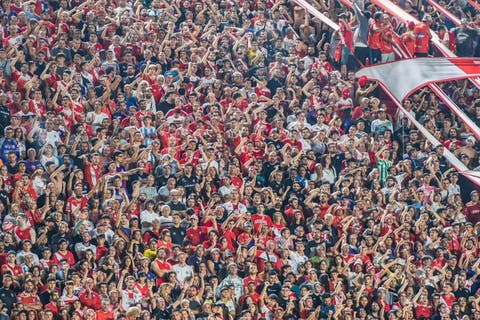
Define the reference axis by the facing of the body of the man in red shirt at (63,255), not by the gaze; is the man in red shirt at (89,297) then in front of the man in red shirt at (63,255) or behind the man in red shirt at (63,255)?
in front

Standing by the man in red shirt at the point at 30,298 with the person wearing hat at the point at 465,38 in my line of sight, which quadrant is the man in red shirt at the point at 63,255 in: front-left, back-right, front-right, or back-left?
front-left

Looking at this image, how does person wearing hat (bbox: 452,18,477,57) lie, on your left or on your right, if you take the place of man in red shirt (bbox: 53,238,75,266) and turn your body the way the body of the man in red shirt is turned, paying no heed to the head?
on your left

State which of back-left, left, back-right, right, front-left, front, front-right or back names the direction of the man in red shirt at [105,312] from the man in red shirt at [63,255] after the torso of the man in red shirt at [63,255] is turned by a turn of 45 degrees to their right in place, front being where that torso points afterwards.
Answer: left

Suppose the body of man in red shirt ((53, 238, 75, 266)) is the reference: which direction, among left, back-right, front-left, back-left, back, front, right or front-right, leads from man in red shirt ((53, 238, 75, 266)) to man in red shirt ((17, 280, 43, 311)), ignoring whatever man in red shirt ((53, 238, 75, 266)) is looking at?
front-right

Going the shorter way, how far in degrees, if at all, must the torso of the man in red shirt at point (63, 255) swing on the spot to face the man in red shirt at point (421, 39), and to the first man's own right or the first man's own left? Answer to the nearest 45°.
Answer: approximately 135° to the first man's own left

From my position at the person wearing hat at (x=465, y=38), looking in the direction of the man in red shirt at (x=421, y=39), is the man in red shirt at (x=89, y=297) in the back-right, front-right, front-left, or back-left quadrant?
front-left

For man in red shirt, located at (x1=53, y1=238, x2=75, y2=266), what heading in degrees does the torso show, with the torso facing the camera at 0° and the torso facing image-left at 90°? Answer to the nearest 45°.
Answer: approximately 0°
